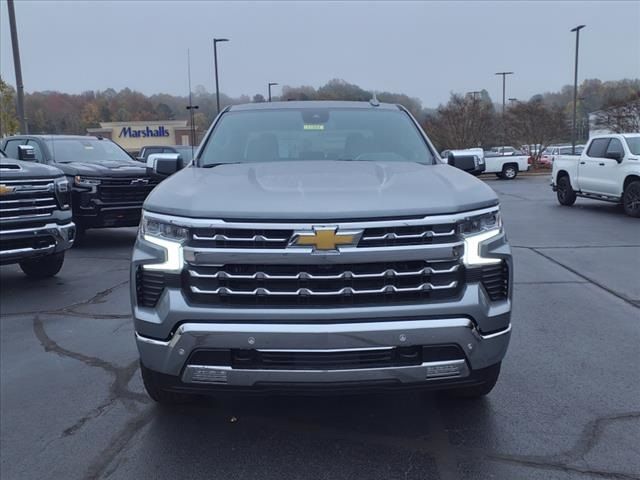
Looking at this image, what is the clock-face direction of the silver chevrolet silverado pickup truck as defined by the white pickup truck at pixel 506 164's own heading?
The silver chevrolet silverado pickup truck is roughly at 9 o'clock from the white pickup truck.

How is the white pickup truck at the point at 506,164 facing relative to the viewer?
to the viewer's left

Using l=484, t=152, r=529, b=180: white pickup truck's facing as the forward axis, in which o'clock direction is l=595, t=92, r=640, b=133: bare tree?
The bare tree is roughly at 4 o'clock from the white pickup truck.

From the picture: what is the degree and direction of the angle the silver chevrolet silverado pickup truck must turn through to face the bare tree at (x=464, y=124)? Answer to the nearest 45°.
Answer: approximately 180°

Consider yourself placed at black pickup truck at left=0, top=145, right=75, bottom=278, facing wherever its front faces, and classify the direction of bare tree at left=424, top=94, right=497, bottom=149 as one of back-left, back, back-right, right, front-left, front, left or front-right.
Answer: left

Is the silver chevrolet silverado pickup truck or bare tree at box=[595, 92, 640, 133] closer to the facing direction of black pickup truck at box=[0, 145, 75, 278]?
the silver chevrolet silverado pickup truck

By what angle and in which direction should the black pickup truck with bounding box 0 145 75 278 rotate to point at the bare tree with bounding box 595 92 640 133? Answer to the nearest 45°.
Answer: approximately 90° to its left

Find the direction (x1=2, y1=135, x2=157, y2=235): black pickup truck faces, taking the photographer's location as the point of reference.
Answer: facing the viewer and to the right of the viewer

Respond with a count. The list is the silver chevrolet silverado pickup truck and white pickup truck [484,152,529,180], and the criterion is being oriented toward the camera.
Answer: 1

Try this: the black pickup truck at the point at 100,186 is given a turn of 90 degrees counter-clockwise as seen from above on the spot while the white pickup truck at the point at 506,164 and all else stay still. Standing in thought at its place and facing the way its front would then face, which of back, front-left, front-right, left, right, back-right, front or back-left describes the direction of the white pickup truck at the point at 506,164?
front
